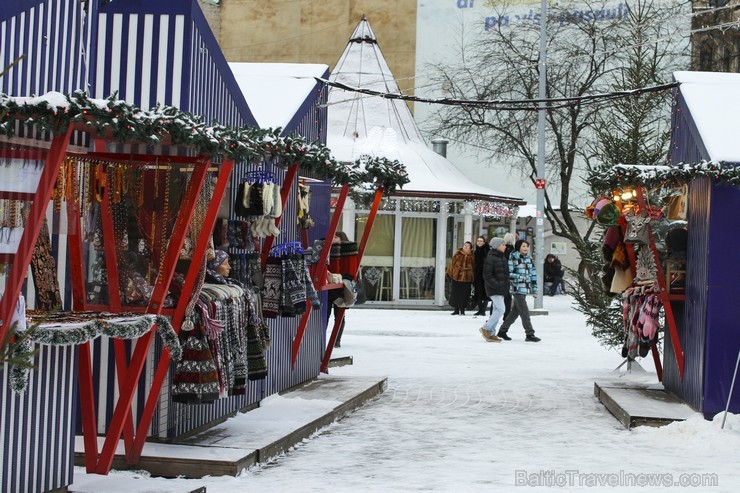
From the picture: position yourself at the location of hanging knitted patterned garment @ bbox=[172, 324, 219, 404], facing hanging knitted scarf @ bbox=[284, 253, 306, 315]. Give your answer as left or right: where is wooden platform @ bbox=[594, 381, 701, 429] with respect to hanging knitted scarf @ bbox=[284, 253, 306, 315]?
right

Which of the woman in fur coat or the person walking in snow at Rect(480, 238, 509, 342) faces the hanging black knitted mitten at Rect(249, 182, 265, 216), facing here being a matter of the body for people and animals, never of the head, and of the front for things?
the woman in fur coat

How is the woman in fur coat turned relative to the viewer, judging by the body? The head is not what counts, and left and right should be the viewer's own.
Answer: facing the viewer

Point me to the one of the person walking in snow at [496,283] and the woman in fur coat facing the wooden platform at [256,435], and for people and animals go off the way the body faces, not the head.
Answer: the woman in fur coat

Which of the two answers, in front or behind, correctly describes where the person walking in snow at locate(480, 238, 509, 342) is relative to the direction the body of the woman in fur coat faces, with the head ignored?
in front

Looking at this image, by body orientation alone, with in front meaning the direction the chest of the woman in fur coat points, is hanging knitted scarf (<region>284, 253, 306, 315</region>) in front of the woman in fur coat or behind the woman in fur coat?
in front

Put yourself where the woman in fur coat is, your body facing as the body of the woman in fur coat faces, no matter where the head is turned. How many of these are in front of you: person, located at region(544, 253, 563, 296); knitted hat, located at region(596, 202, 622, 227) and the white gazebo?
1

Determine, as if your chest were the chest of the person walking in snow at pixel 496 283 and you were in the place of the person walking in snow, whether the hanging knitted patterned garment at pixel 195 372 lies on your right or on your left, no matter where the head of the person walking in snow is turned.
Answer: on your right

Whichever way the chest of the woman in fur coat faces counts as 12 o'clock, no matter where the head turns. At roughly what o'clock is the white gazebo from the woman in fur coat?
The white gazebo is roughly at 5 o'clock from the woman in fur coat.
